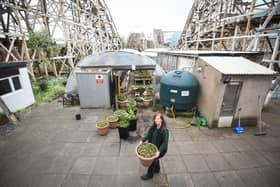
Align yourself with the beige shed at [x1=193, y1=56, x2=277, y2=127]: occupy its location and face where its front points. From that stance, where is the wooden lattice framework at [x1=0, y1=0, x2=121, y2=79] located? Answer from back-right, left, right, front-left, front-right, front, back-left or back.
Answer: back-right

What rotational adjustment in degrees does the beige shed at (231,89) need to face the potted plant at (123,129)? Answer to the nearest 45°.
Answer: approximately 90° to its right

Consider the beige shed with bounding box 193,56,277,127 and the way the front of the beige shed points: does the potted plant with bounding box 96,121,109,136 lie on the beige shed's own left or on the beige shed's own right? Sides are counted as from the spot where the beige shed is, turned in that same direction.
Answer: on the beige shed's own right
